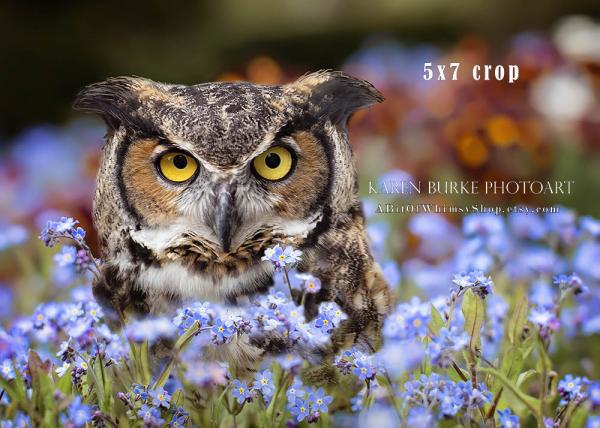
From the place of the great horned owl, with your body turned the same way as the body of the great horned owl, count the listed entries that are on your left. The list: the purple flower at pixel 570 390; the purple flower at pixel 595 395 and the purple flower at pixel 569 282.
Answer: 3

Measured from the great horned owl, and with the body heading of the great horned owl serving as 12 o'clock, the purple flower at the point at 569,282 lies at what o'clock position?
The purple flower is roughly at 9 o'clock from the great horned owl.

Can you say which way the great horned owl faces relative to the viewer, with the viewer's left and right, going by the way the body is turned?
facing the viewer

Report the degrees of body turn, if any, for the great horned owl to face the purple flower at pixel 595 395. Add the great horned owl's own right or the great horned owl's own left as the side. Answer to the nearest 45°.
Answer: approximately 90° to the great horned owl's own left
